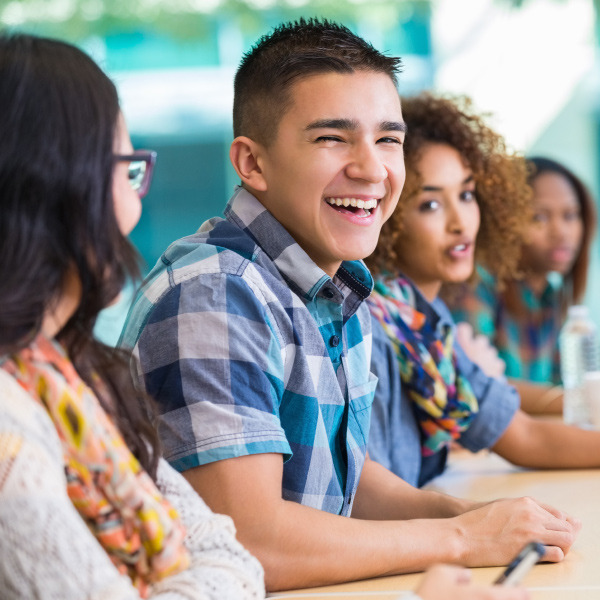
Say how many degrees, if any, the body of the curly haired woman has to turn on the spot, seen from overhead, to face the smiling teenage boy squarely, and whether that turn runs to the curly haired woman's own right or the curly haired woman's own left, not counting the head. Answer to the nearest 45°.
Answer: approximately 45° to the curly haired woman's own right

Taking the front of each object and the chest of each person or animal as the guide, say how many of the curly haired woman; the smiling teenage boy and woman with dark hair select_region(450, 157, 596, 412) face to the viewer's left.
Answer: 0

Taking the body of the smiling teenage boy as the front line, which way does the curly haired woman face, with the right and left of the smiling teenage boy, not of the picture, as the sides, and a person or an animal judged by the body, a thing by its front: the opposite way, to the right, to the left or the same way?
the same way

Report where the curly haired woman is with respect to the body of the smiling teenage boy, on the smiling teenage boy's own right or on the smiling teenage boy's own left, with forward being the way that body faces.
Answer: on the smiling teenage boy's own left

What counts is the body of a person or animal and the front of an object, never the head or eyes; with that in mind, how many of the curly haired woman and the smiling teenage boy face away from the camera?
0

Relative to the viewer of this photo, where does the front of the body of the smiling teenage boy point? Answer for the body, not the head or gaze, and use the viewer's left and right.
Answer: facing the viewer and to the right of the viewer

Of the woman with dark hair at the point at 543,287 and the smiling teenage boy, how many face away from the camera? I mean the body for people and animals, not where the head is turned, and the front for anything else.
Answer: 0

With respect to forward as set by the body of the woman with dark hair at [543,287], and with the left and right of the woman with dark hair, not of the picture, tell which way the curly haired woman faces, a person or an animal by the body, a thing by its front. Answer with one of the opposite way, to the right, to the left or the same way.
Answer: the same way

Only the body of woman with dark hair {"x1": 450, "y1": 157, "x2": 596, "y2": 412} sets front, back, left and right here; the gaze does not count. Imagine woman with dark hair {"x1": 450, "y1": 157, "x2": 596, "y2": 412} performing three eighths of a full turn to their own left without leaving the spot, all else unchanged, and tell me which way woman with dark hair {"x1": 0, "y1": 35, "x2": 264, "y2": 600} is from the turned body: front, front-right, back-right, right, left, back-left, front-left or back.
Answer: back

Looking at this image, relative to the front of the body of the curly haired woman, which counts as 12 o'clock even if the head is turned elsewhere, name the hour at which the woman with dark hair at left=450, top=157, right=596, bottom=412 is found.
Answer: The woman with dark hair is roughly at 8 o'clock from the curly haired woman.
